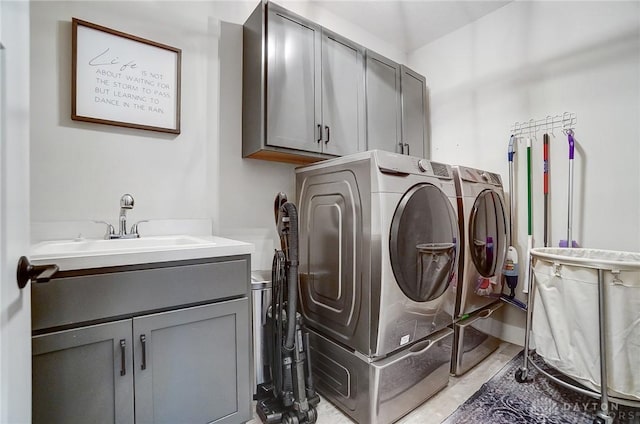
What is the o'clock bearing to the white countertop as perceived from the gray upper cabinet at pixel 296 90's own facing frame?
The white countertop is roughly at 3 o'clock from the gray upper cabinet.

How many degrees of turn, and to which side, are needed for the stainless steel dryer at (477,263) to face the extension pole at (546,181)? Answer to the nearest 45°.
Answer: approximately 90° to its left

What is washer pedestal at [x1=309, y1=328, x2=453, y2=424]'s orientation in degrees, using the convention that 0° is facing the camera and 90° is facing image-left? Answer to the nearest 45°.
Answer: approximately 315°

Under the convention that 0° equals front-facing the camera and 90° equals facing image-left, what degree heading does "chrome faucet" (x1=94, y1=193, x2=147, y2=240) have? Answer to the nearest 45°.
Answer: approximately 0°

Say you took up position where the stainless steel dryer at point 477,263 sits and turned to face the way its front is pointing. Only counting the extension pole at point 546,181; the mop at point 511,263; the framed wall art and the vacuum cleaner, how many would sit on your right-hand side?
2

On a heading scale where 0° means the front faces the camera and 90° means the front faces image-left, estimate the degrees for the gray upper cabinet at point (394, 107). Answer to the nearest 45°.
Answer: approximately 315°

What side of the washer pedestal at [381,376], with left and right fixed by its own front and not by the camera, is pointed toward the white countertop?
right

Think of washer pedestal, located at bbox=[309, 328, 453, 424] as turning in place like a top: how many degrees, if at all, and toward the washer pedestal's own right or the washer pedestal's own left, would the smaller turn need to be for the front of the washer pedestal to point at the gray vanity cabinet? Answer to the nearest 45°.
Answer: approximately 90° to the washer pedestal's own right

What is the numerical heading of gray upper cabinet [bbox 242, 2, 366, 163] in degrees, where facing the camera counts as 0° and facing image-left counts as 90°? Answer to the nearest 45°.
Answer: approximately 315°
